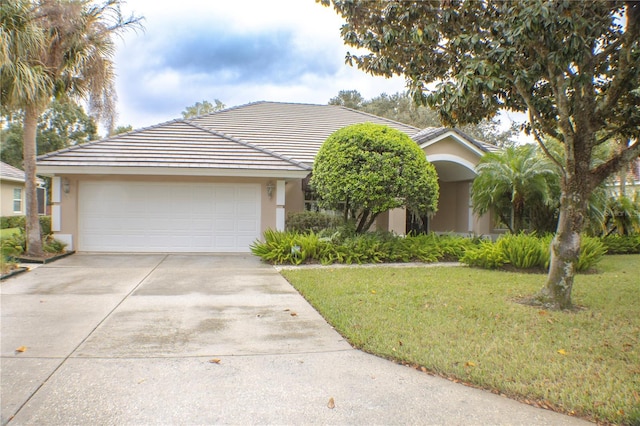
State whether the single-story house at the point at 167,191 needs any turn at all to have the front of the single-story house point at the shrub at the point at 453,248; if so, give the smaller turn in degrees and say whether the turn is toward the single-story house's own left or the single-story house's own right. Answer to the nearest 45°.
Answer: approximately 90° to the single-story house's own left

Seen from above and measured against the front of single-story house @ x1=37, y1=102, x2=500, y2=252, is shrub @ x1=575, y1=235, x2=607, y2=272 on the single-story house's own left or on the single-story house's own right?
on the single-story house's own left

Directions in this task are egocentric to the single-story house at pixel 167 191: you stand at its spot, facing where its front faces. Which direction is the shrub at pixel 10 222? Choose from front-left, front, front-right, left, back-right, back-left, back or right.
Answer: back-right

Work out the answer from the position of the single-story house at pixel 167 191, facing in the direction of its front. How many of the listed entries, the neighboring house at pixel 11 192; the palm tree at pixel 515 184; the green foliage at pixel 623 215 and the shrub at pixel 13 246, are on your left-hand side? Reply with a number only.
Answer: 2

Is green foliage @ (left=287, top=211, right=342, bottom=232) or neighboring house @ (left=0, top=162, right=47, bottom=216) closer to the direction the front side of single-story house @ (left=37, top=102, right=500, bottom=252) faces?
the green foliage

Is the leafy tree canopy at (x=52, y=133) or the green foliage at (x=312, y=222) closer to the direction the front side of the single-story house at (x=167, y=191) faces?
the green foliage

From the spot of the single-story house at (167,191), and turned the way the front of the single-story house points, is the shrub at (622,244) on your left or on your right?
on your left

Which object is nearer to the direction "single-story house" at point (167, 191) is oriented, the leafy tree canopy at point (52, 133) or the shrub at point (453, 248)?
the shrub

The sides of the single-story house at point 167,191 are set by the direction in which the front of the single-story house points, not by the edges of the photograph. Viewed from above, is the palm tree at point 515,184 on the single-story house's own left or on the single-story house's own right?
on the single-story house's own left

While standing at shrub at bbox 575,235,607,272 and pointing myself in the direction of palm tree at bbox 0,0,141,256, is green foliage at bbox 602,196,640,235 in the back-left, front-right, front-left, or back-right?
back-right

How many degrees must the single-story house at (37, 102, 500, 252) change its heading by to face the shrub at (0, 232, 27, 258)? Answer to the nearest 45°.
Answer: approximately 90° to its right

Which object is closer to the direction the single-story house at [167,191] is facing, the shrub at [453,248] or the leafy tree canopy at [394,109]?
the shrub

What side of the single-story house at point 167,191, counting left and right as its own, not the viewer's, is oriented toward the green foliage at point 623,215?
left

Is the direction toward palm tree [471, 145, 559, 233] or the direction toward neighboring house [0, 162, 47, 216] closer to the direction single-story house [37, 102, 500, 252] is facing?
the palm tree

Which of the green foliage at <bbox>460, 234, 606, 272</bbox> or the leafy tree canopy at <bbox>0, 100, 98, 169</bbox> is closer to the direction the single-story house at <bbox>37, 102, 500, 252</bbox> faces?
the green foliage

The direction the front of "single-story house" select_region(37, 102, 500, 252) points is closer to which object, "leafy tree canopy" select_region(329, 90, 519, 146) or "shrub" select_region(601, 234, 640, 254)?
the shrub

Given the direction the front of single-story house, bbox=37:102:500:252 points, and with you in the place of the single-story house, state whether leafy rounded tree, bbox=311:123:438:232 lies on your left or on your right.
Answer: on your left

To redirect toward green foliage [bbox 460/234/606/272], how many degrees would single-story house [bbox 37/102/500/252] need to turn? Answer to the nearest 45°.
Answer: approximately 90° to its left
